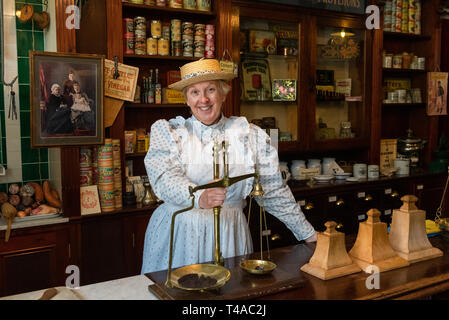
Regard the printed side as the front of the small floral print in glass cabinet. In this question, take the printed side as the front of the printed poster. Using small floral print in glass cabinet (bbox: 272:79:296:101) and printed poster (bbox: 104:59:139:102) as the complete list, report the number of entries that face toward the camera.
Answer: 2

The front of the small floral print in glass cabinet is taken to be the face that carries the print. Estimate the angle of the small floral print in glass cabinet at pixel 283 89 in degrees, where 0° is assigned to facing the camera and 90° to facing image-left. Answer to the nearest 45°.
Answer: approximately 0°

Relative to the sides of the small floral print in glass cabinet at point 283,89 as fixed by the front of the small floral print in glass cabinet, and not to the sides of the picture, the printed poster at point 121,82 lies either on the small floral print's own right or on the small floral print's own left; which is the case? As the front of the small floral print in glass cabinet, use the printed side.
on the small floral print's own right

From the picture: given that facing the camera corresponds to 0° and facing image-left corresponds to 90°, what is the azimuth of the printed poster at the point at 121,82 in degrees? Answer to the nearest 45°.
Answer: approximately 0°
